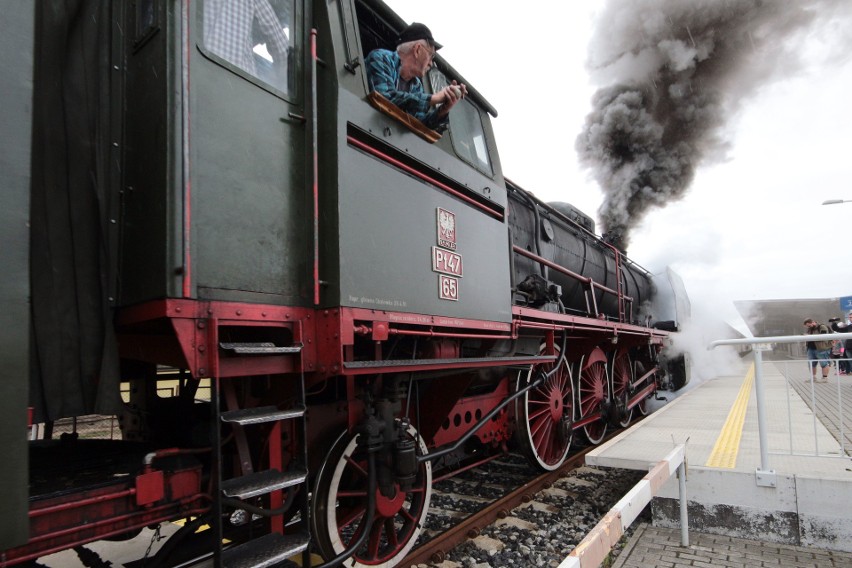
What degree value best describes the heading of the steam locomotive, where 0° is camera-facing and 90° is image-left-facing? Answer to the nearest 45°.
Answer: approximately 225°
